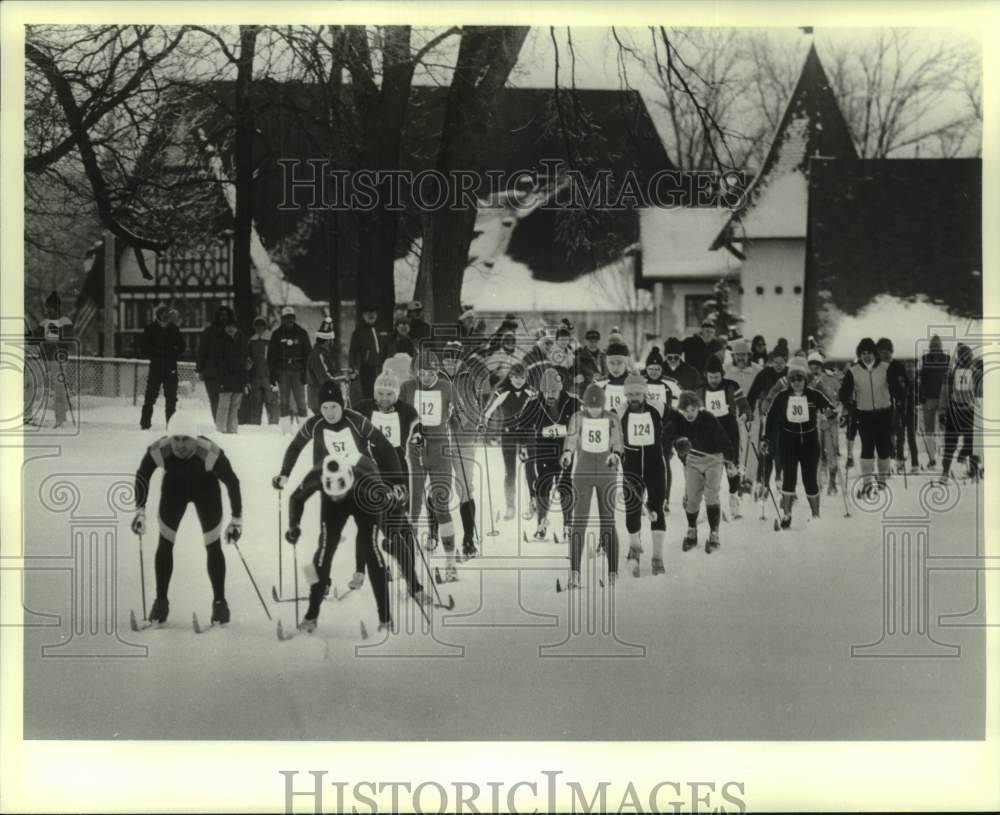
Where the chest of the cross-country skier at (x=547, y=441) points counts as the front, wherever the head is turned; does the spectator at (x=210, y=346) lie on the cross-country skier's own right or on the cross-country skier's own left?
on the cross-country skier's own right

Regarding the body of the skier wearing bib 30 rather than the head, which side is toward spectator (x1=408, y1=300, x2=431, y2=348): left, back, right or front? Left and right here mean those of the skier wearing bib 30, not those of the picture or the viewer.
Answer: back

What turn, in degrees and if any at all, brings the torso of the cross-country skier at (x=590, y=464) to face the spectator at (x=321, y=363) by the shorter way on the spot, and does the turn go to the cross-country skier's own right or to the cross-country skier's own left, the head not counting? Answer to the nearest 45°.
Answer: approximately 90° to the cross-country skier's own right

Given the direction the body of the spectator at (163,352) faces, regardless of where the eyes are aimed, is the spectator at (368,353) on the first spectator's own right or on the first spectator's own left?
on the first spectator's own left
